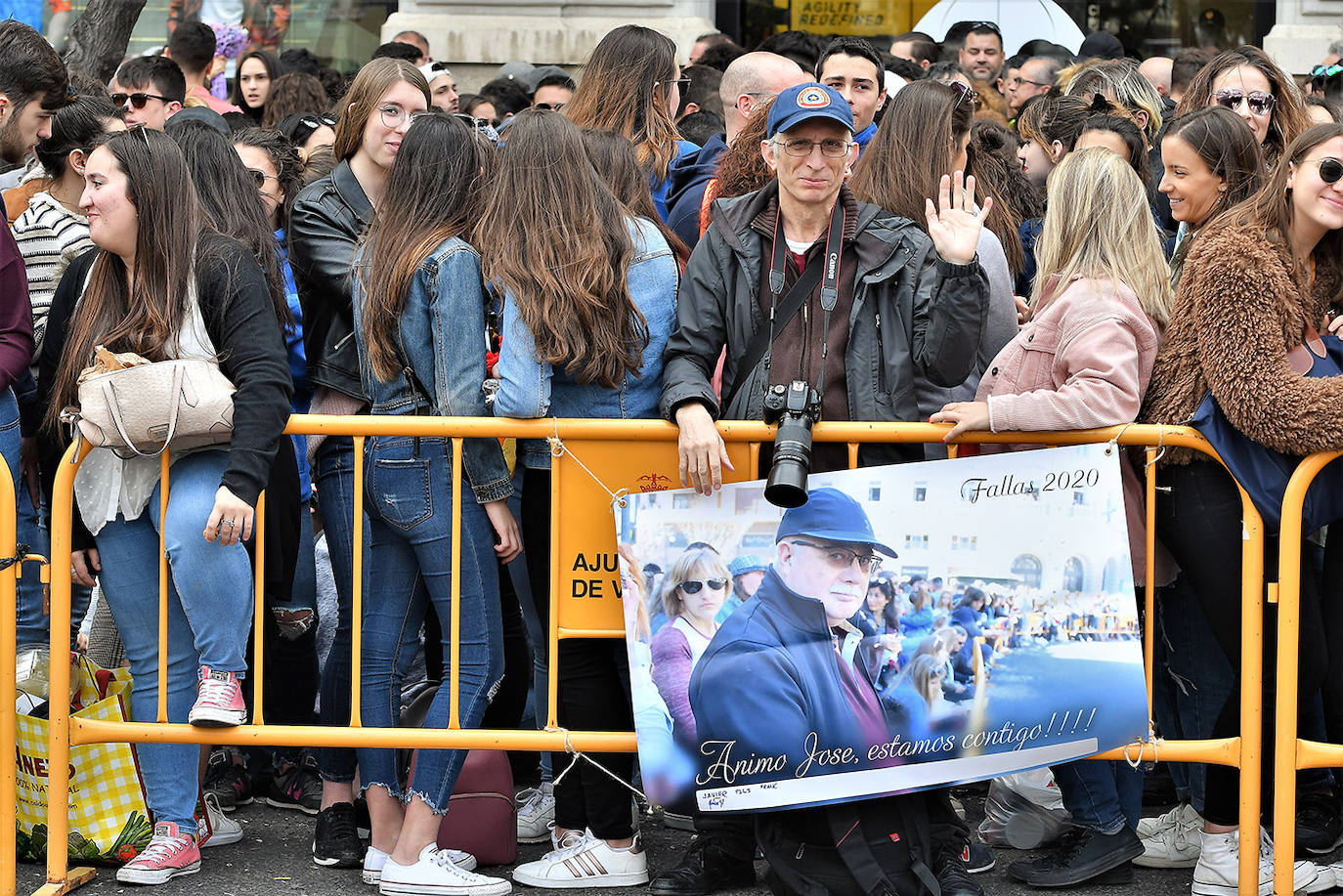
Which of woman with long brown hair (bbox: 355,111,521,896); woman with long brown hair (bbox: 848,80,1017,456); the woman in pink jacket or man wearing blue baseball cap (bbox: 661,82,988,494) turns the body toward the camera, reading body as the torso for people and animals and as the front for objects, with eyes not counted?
the man wearing blue baseball cap

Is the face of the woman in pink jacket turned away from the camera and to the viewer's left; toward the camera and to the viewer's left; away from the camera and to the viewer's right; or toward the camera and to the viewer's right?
away from the camera and to the viewer's left

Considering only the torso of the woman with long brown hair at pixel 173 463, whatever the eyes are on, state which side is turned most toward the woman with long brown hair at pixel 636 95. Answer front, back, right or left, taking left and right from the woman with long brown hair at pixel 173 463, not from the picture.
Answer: back

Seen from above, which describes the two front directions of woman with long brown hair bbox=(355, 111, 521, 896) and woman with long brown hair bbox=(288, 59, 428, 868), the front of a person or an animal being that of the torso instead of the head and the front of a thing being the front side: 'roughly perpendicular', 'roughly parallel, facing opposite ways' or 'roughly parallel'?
roughly perpendicular

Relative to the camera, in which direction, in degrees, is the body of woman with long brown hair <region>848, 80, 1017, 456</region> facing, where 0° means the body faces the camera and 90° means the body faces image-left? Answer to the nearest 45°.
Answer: approximately 225°

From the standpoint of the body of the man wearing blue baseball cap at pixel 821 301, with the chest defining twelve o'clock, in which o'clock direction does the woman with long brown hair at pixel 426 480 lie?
The woman with long brown hair is roughly at 3 o'clock from the man wearing blue baseball cap.

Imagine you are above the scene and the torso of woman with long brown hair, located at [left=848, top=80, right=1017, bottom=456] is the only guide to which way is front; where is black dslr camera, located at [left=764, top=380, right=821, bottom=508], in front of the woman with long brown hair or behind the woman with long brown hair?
behind

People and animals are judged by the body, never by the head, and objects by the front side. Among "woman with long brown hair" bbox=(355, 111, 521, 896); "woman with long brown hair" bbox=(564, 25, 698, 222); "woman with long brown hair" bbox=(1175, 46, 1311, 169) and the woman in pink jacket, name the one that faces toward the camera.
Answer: "woman with long brown hair" bbox=(1175, 46, 1311, 169)
